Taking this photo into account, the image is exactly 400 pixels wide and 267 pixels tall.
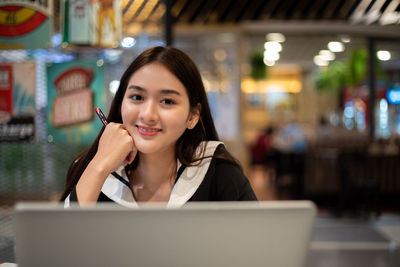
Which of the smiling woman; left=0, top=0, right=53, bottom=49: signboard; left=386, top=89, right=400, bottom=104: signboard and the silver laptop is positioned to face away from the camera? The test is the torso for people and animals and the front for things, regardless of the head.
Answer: the silver laptop

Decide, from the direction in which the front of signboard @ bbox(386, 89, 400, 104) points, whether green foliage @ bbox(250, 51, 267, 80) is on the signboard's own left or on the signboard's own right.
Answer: on the signboard's own right

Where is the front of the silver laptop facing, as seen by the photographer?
facing away from the viewer

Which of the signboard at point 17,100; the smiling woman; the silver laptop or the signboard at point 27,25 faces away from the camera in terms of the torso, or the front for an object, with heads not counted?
the silver laptop

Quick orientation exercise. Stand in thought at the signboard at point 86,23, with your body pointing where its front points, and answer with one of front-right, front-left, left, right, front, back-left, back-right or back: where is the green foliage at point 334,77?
back-left

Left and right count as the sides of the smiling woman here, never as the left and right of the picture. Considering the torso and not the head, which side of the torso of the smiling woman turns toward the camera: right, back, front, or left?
front

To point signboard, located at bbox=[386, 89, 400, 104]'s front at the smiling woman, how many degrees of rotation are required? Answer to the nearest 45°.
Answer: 0° — it already faces them

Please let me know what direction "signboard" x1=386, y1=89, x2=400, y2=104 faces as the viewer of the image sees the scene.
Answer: facing the viewer

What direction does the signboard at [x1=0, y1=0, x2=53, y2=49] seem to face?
toward the camera

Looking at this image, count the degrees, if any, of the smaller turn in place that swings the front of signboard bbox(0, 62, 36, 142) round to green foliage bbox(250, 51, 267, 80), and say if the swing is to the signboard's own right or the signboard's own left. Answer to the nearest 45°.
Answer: approximately 135° to the signboard's own left

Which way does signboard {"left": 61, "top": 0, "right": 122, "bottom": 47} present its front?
toward the camera

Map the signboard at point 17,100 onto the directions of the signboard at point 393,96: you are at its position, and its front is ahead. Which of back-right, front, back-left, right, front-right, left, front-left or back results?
front

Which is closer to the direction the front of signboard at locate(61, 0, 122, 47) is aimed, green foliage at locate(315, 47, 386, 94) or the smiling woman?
the smiling woman

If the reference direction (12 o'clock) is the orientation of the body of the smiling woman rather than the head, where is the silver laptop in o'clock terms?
The silver laptop is roughly at 12 o'clock from the smiling woman.

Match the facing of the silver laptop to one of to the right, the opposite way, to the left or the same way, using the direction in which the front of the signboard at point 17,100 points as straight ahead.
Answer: the opposite way
